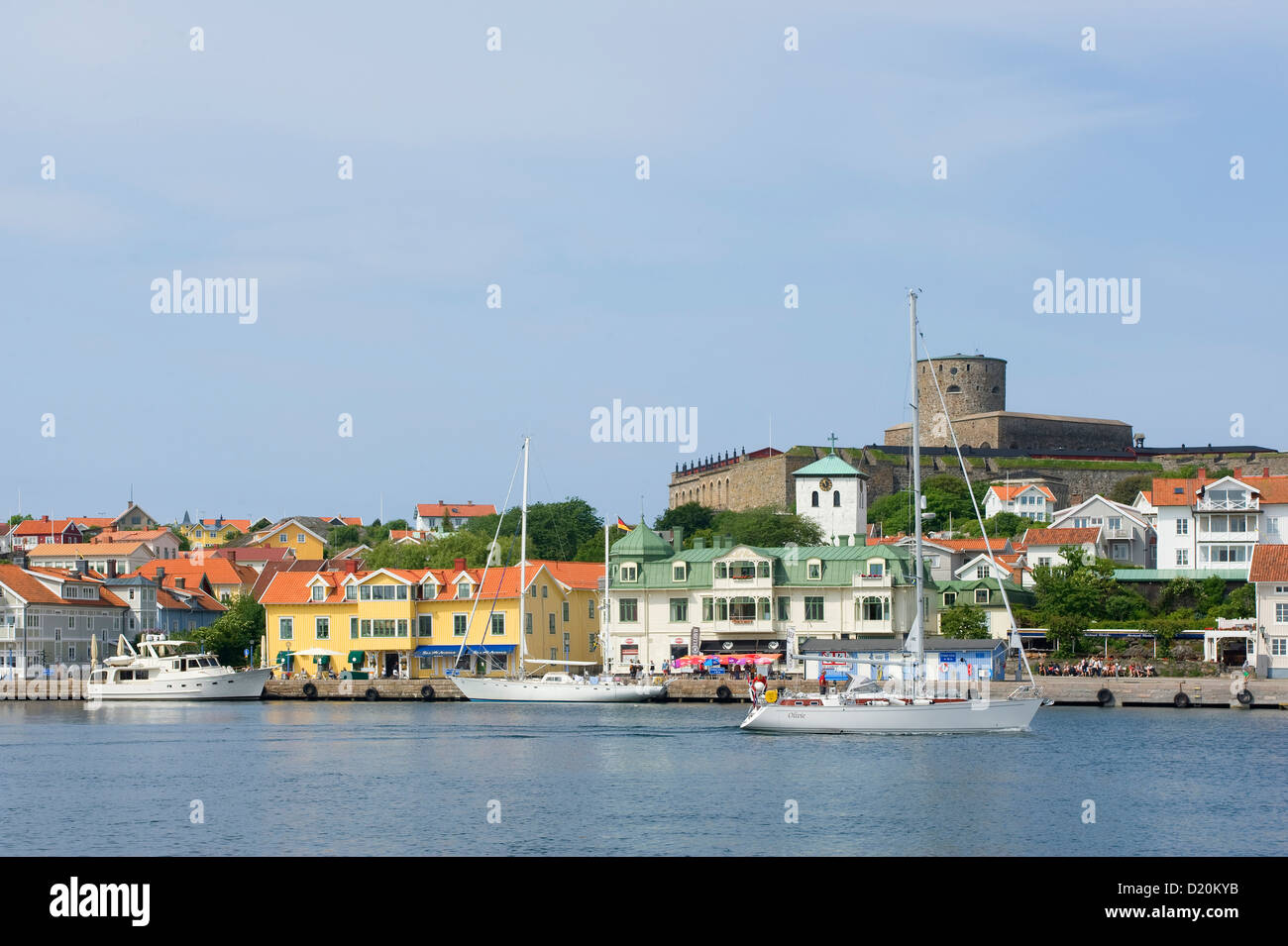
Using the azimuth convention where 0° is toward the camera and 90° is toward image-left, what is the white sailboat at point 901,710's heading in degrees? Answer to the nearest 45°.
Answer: approximately 270°
